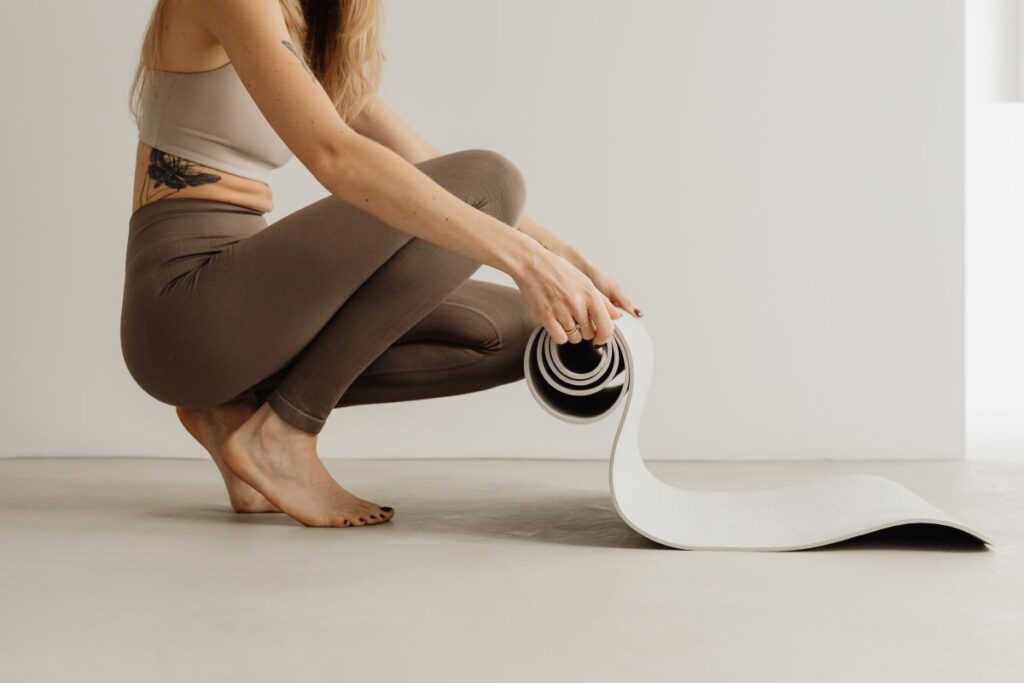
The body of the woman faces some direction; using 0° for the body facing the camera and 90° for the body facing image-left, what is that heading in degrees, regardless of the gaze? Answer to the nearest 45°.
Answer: approximately 270°
